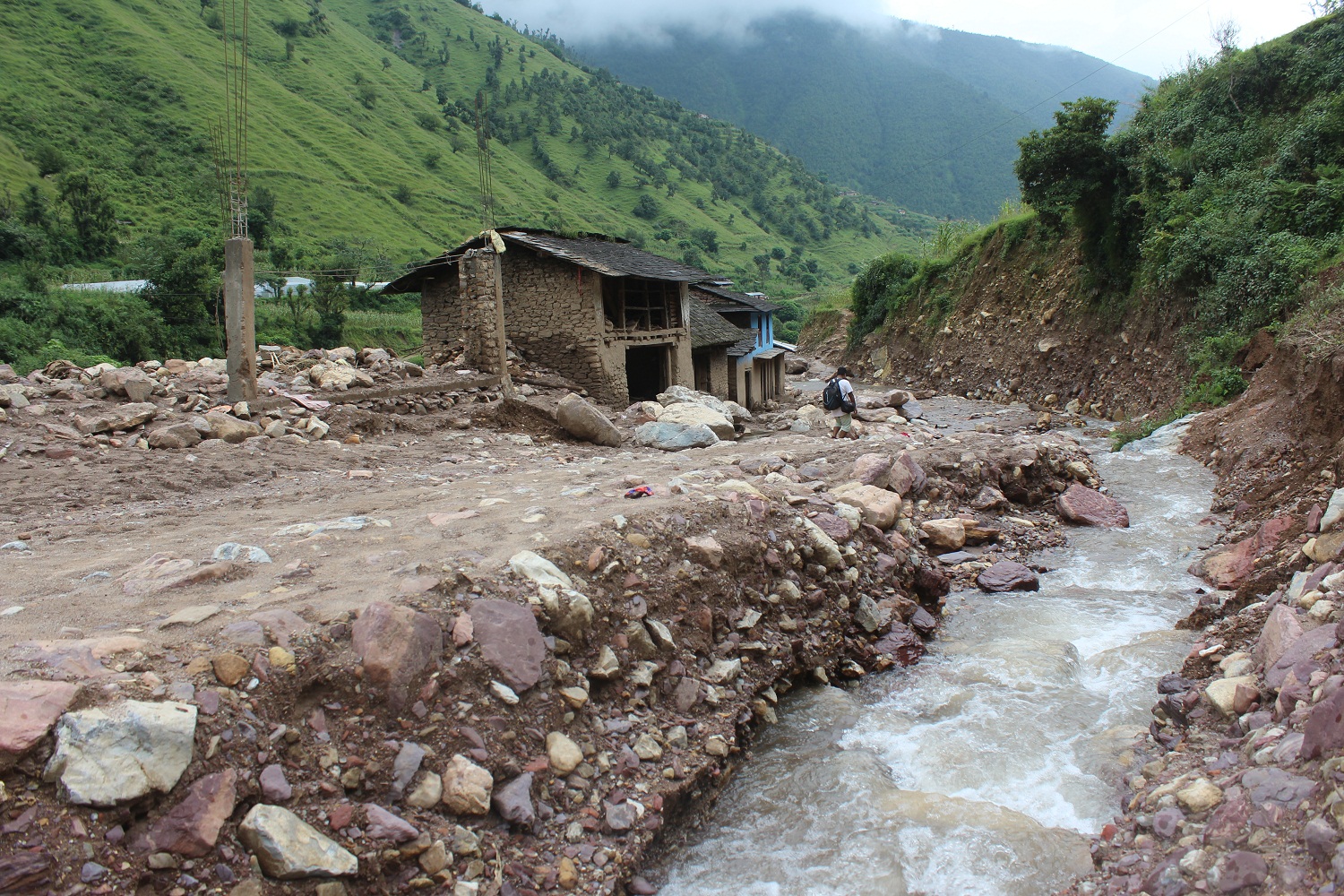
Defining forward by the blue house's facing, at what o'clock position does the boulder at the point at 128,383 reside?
The boulder is roughly at 4 o'clock from the blue house.

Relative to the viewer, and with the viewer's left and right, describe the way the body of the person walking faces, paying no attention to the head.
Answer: facing away from the viewer and to the right of the viewer

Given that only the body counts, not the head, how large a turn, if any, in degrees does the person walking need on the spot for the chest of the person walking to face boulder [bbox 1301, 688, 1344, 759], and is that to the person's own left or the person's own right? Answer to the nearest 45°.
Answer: approximately 135° to the person's own right

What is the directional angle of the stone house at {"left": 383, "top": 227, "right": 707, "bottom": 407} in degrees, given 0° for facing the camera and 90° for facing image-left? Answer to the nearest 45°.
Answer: approximately 315°

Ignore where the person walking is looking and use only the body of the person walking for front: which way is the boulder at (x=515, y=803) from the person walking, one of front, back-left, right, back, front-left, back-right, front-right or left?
back-right

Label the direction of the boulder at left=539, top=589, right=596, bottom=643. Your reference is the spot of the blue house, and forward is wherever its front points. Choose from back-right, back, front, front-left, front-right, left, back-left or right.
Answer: front-right

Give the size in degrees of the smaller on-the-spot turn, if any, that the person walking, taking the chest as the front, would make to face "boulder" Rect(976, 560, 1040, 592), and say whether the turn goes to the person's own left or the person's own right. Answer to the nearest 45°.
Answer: approximately 135° to the person's own right
